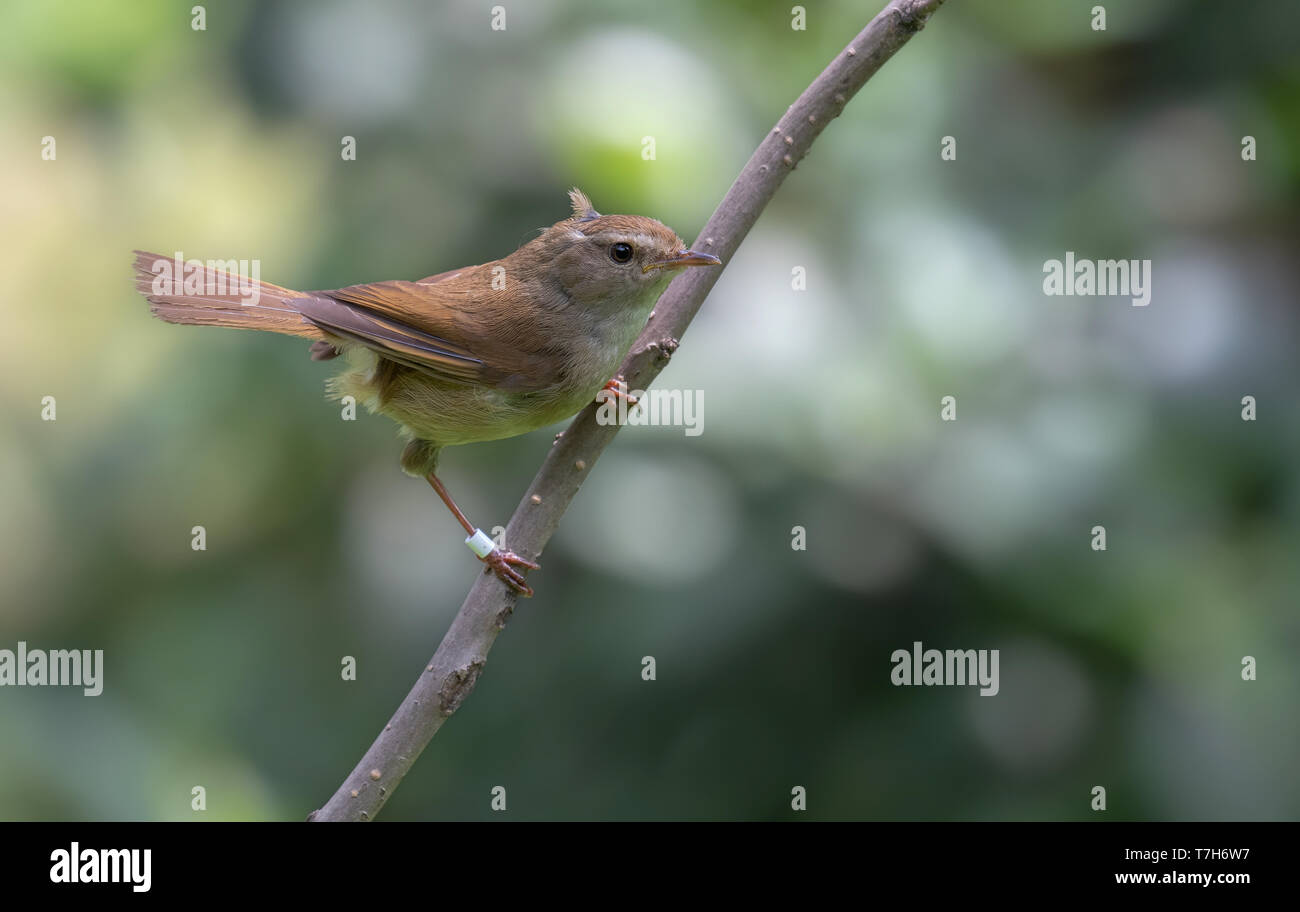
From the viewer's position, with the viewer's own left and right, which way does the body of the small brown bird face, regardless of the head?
facing to the right of the viewer
